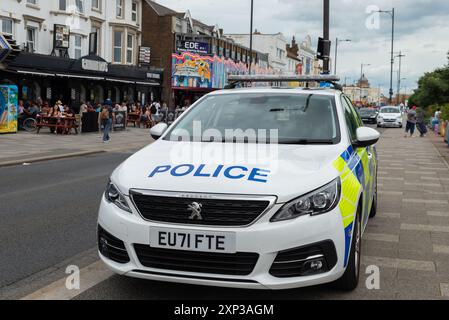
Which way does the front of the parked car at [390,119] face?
toward the camera

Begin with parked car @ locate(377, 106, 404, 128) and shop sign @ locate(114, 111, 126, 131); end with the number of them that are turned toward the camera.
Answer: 2

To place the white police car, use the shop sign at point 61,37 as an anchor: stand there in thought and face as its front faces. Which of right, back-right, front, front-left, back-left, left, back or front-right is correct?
front-right

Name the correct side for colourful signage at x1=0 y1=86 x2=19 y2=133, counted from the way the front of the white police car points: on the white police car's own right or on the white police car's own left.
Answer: on the white police car's own right

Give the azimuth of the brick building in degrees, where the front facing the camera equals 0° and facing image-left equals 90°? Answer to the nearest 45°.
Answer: approximately 315°

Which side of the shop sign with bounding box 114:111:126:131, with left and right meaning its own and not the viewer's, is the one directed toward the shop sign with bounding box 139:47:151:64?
back

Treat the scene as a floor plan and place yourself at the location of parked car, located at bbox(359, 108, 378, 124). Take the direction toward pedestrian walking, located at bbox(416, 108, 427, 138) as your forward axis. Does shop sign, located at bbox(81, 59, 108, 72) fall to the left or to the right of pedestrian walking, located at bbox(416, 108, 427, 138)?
right

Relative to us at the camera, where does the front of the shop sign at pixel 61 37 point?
facing the viewer and to the right of the viewer

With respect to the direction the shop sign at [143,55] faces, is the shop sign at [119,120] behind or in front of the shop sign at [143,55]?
in front

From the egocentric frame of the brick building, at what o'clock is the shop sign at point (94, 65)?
The shop sign is roughly at 2 o'clock from the brick building.

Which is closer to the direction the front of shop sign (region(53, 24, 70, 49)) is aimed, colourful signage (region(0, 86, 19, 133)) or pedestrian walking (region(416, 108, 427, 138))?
the pedestrian walking

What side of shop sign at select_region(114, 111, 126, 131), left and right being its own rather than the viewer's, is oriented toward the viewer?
front
